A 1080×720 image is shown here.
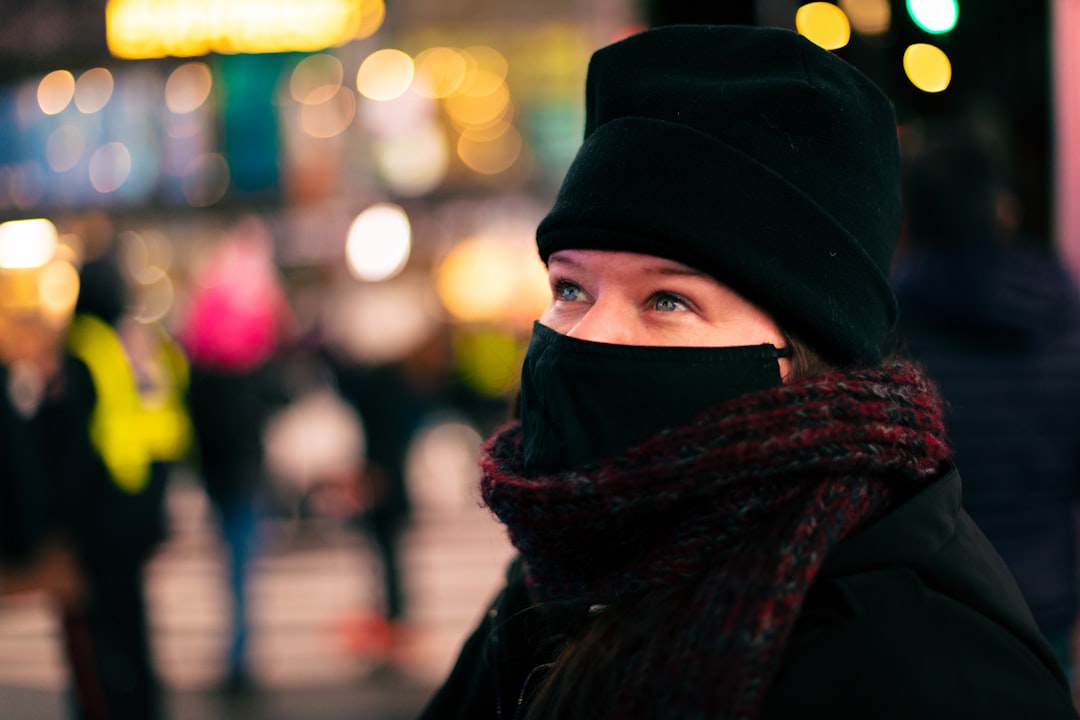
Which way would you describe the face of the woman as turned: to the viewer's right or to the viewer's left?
to the viewer's left

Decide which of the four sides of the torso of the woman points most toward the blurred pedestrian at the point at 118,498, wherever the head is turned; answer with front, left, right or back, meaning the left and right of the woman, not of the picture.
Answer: right

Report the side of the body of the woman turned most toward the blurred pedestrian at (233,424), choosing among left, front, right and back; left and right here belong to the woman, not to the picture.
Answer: right

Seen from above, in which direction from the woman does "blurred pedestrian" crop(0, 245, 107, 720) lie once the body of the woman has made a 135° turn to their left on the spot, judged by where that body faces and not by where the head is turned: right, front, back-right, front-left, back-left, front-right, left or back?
back-left

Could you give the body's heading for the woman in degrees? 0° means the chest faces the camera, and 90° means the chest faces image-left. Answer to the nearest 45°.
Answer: approximately 45°
